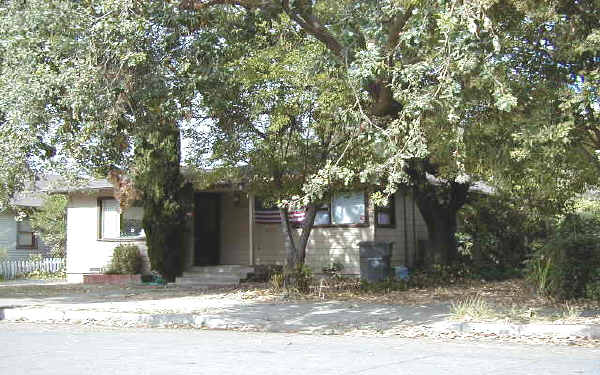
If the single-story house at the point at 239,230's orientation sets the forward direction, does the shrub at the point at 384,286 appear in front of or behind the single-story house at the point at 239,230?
in front

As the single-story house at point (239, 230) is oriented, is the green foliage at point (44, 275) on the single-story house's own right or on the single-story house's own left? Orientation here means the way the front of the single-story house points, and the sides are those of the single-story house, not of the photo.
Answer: on the single-story house's own right

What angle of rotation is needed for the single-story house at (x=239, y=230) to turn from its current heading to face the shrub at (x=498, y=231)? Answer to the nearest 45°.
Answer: approximately 90° to its left

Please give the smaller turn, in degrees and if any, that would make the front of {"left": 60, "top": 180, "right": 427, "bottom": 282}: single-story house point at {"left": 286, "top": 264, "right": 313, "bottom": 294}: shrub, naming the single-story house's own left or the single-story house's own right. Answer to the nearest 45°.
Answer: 0° — it already faces it

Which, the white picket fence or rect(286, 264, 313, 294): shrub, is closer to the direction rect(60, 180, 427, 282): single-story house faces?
the shrub

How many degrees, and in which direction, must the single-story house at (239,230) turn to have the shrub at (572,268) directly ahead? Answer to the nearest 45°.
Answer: approximately 45° to its left

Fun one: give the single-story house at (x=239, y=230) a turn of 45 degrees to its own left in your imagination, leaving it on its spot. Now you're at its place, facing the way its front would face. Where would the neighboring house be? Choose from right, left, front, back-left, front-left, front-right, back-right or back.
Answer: back

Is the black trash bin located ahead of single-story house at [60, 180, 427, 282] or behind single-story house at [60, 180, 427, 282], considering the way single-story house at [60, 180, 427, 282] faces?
ahead

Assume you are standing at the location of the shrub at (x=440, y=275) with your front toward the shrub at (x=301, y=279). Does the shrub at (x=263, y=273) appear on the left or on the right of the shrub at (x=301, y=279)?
right

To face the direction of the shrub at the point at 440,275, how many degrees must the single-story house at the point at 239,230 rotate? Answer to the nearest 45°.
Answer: approximately 45° to its left

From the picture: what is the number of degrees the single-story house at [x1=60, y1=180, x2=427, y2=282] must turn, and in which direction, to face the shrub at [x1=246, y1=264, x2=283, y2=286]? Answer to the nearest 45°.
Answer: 0° — it already faces it

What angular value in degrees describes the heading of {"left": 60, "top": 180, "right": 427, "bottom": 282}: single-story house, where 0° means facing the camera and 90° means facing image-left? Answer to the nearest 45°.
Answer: approximately 0°

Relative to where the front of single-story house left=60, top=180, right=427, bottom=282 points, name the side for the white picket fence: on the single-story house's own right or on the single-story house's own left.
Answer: on the single-story house's own right
